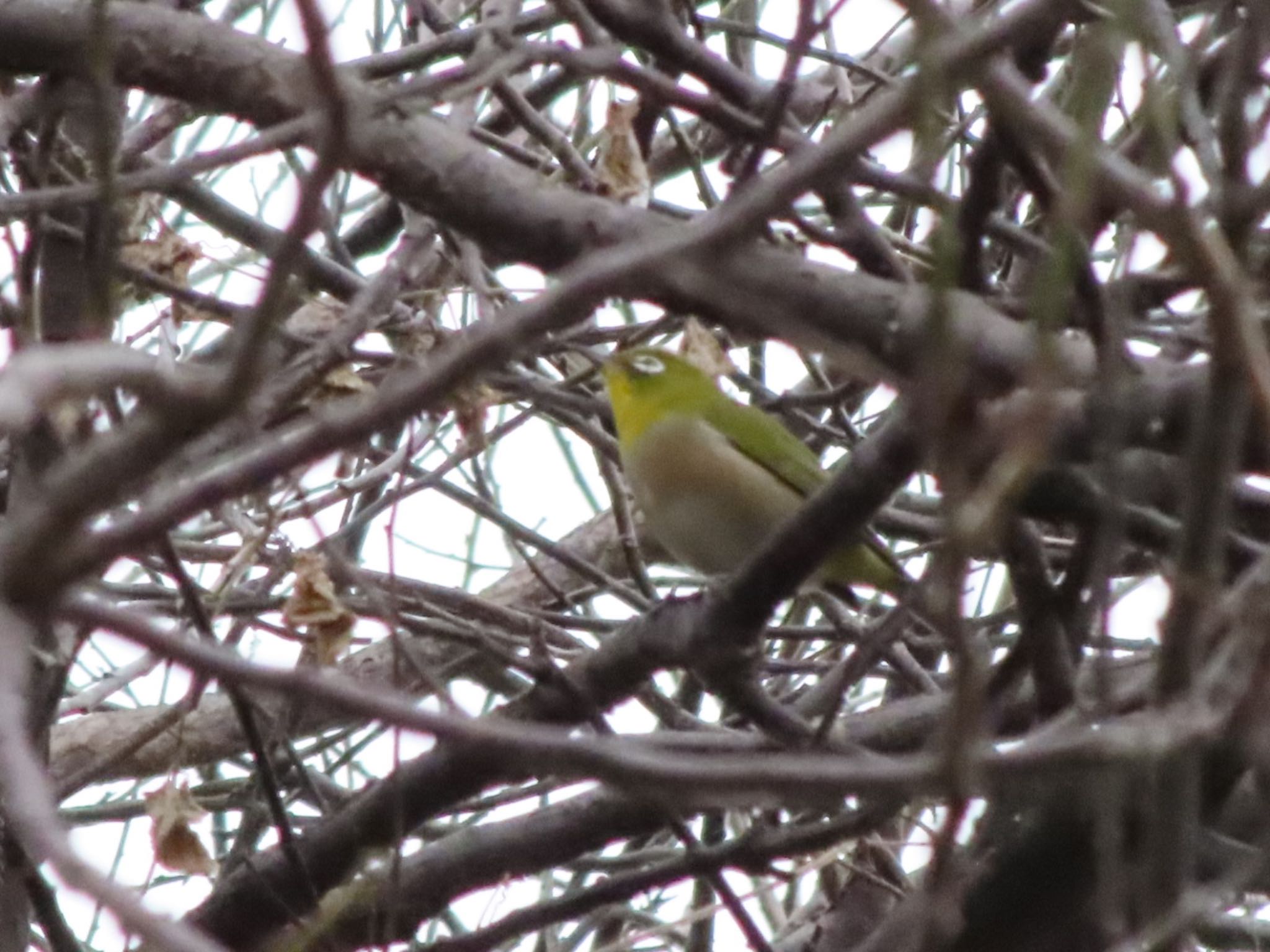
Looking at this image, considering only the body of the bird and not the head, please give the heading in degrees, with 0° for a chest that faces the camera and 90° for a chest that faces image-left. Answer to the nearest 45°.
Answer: approximately 90°
